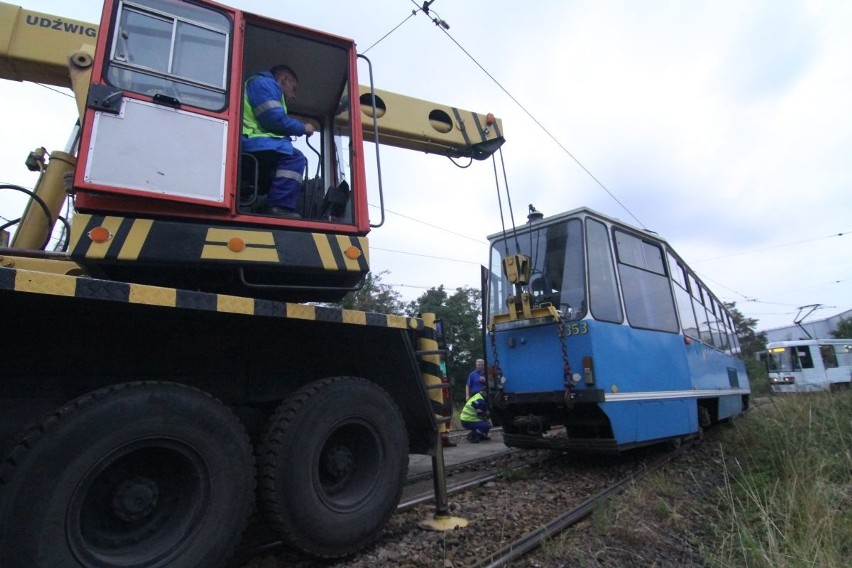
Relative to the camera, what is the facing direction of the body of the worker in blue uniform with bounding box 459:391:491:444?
to the viewer's right

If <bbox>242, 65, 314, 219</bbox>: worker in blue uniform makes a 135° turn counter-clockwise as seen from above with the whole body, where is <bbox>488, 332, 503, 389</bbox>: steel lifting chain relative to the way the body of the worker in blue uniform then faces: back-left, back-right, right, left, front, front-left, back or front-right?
right

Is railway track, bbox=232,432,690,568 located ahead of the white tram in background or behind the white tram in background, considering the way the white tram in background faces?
ahead

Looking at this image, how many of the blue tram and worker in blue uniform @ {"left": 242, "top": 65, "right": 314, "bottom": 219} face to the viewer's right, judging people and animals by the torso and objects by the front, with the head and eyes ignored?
1

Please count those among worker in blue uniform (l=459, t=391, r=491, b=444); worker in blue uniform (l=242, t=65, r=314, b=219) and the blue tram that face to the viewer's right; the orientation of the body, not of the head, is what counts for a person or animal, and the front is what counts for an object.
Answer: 2

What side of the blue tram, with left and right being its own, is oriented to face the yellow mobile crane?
front

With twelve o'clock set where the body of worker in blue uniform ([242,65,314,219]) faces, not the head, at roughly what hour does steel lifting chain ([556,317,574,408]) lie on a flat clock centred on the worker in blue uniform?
The steel lifting chain is roughly at 11 o'clock from the worker in blue uniform.

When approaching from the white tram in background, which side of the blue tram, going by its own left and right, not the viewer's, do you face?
back

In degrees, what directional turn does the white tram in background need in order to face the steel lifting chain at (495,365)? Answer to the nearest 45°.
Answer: approximately 45° to its left

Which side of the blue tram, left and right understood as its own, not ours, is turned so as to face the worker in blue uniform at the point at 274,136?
front

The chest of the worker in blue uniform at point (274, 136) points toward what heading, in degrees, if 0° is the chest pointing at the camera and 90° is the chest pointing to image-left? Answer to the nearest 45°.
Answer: approximately 270°

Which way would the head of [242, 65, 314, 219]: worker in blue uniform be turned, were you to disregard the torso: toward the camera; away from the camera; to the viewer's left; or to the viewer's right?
to the viewer's right
